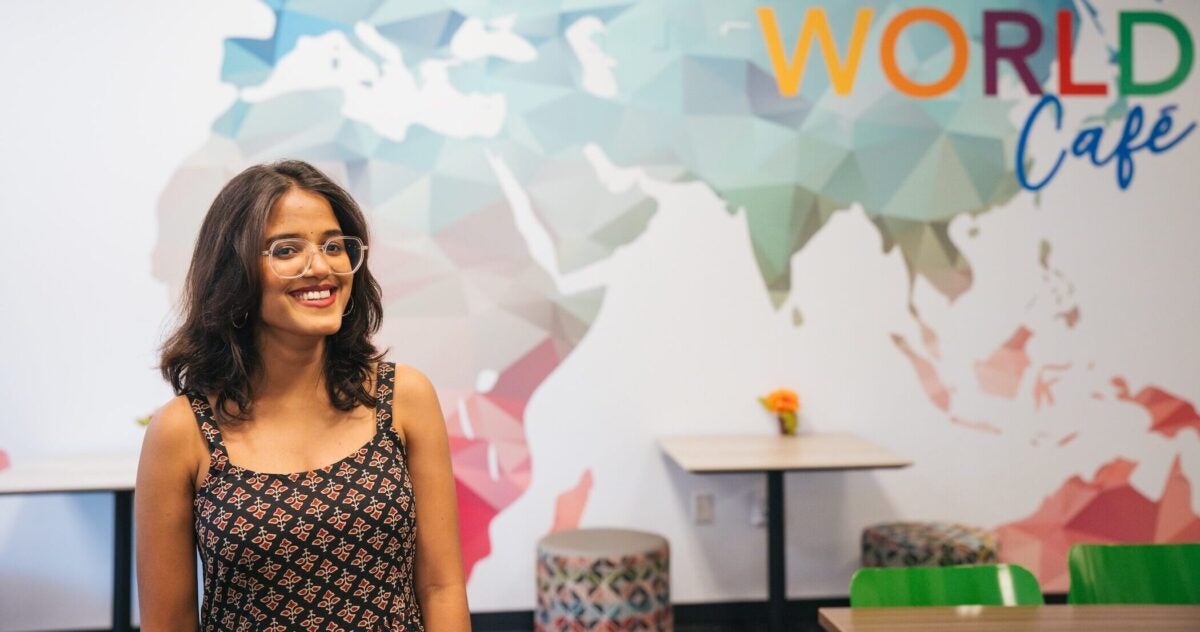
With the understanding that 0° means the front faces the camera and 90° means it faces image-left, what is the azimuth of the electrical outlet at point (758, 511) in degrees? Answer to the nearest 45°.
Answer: approximately 0°

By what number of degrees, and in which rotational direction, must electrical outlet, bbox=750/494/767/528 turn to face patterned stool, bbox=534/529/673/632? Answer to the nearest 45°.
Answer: approximately 45° to its right

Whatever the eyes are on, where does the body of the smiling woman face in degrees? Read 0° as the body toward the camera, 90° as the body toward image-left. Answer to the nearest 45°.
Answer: approximately 0°

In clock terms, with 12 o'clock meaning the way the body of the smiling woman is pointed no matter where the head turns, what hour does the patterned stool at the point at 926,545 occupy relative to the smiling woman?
The patterned stool is roughly at 8 o'clock from the smiling woman.

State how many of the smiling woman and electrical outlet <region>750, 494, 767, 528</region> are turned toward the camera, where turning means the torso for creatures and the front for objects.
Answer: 2

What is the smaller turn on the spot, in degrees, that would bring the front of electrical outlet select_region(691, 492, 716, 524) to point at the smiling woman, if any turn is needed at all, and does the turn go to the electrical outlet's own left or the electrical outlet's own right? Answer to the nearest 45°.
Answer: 0° — it already faces them

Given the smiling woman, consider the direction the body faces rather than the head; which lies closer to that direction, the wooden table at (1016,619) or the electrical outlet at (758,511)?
the wooden table
